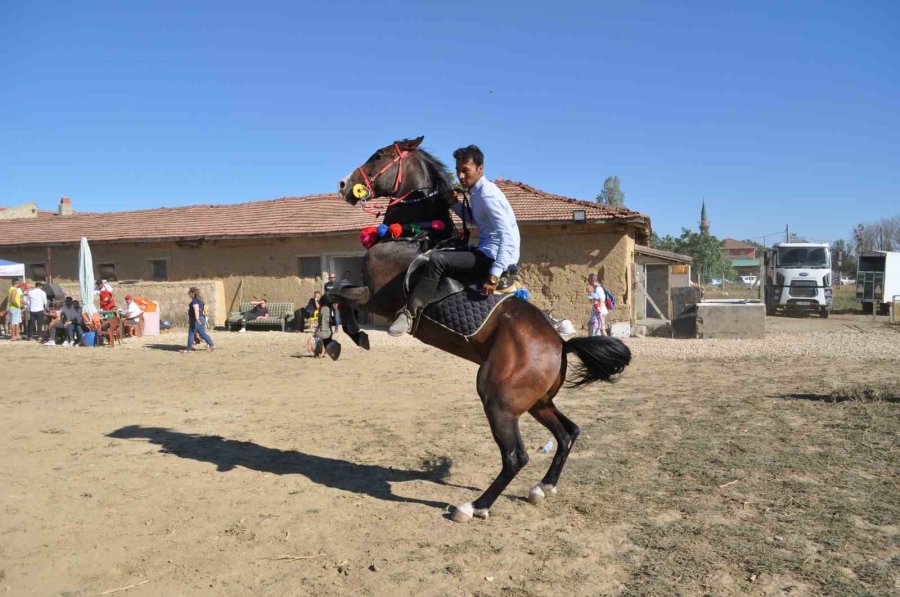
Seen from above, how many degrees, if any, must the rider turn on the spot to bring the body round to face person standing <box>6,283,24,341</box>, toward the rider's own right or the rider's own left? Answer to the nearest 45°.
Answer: approximately 45° to the rider's own right

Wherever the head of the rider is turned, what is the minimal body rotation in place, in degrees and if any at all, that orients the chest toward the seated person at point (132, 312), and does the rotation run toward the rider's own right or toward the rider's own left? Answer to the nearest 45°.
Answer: approximately 45° to the rider's own right

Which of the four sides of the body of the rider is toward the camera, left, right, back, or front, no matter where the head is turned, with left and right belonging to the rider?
left

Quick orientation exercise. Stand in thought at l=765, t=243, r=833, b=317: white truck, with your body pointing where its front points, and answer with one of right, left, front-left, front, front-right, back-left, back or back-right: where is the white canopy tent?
front-right

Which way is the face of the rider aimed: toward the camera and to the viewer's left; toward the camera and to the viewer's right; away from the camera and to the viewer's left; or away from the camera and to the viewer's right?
toward the camera and to the viewer's left

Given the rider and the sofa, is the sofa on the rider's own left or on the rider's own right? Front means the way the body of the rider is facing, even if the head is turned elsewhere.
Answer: on the rider's own right

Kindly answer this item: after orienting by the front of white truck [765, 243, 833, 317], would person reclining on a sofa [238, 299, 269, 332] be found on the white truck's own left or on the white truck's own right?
on the white truck's own right

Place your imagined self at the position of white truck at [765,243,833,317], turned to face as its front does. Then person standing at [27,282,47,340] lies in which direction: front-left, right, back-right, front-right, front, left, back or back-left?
front-right

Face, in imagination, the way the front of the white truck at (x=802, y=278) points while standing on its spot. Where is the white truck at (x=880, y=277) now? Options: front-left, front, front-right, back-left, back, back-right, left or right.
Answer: back-left

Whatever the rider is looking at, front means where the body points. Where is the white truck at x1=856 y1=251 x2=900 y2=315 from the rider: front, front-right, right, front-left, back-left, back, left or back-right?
back-right

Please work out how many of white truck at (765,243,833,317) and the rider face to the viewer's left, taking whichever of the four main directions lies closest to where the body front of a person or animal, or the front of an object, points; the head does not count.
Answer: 1

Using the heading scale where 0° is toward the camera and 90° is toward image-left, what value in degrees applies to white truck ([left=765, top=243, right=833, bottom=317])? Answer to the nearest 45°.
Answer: approximately 0°

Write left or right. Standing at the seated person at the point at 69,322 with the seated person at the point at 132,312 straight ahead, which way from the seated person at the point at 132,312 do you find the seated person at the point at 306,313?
right

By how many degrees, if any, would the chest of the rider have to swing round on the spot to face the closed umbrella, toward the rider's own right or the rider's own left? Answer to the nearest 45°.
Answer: approximately 45° to the rider's own right
